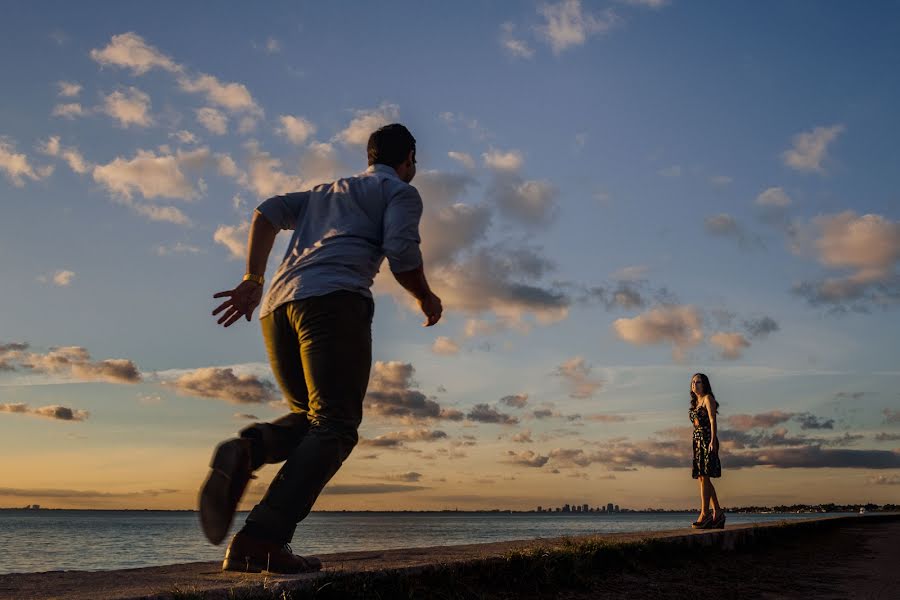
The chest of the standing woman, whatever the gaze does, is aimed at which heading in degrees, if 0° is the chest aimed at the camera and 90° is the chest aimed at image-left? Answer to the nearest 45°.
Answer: approximately 45°

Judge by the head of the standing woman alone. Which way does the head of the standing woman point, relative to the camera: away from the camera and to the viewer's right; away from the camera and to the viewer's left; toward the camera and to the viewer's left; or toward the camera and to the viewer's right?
toward the camera and to the viewer's left
